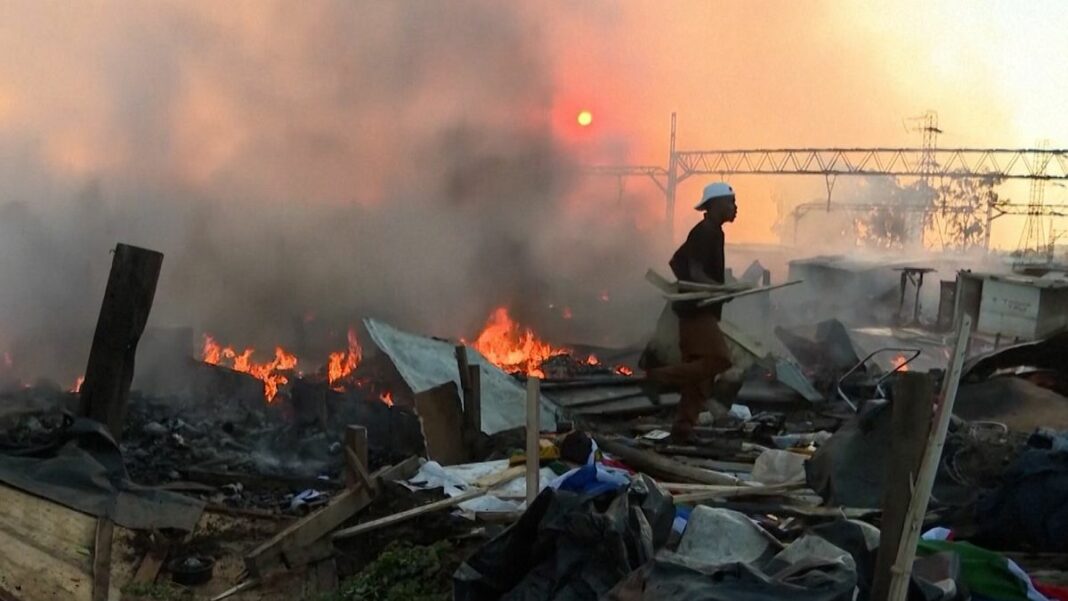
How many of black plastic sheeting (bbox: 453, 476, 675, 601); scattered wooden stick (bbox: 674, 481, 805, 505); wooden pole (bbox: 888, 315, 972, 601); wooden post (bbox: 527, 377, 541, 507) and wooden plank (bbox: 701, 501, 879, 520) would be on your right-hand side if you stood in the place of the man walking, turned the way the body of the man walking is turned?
5

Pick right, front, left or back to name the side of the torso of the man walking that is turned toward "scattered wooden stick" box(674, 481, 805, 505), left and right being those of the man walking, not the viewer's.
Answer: right

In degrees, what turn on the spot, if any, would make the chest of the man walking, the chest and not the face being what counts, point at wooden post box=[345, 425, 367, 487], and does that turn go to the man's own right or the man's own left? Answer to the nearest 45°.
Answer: approximately 135° to the man's own right

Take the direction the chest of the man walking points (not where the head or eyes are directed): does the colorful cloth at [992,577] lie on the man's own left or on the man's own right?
on the man's own right

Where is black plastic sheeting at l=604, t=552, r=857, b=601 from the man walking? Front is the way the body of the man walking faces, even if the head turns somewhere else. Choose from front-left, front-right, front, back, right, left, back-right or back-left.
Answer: right

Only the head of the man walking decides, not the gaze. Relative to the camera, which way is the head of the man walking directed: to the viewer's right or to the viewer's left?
to the viewer's right

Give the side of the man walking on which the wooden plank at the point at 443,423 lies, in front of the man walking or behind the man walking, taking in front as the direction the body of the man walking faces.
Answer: behind

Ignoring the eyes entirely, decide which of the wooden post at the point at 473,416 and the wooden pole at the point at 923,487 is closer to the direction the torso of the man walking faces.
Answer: the wooden pole

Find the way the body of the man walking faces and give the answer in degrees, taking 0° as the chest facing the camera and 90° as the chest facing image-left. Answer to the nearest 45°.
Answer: approximately 270°

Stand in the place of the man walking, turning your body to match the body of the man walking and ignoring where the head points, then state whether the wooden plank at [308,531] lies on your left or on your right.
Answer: on your right

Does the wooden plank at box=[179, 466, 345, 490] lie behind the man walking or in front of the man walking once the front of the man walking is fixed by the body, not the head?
behind

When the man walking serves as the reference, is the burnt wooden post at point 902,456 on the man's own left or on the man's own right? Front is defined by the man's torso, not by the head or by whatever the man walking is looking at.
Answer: on the man's own right

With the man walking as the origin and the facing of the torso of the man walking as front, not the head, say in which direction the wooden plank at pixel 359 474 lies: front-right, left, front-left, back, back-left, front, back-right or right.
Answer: back-right

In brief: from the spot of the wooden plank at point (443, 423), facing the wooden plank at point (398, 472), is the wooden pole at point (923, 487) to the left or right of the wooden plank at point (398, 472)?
left

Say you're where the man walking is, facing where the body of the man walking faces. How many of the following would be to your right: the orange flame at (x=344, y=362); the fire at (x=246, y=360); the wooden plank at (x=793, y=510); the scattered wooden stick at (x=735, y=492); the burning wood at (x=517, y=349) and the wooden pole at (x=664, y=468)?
3
